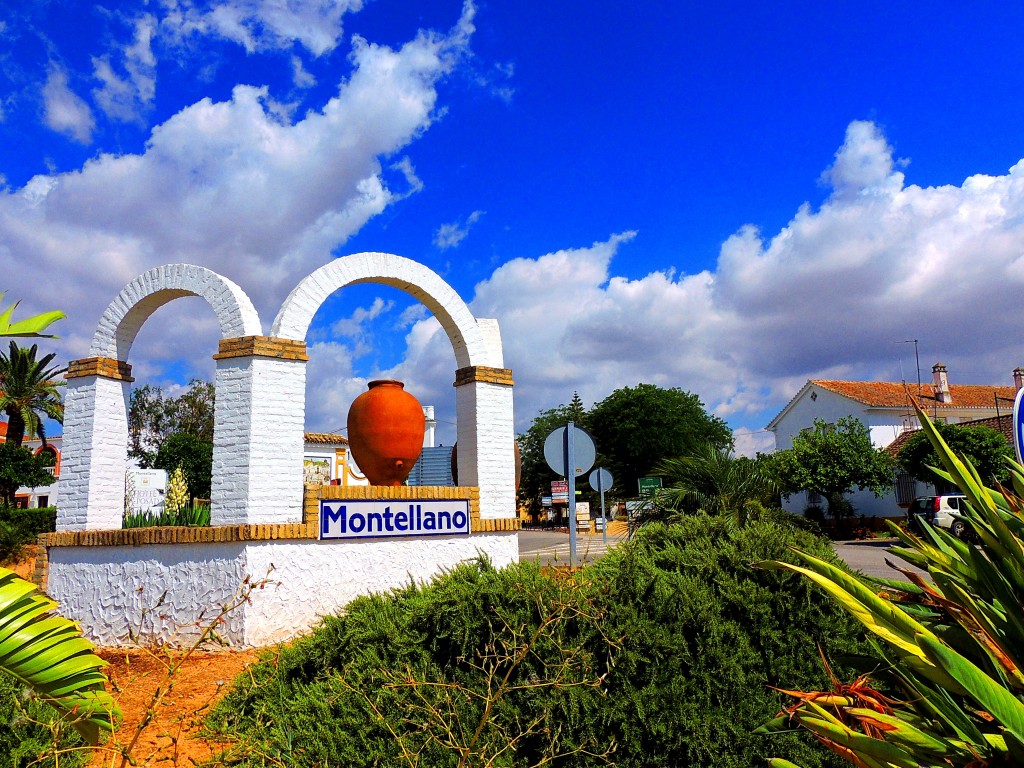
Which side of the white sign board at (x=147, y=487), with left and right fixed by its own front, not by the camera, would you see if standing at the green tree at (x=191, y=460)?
back

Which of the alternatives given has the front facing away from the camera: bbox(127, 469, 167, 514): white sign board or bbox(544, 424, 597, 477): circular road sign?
the circular road sign

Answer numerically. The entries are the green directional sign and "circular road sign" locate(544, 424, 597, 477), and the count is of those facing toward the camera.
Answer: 1

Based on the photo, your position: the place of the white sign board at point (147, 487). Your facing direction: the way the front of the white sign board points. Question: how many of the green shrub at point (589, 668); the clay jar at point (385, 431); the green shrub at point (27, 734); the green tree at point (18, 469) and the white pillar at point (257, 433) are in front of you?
4

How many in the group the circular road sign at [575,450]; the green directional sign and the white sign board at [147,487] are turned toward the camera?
2

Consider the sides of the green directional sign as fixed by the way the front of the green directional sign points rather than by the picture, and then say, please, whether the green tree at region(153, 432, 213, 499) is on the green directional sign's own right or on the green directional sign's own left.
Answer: on the green directional sign's own right

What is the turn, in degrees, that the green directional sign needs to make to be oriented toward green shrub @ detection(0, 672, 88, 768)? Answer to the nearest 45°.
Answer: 0° — it already faces it

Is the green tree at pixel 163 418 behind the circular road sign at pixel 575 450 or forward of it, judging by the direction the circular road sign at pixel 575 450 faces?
forward

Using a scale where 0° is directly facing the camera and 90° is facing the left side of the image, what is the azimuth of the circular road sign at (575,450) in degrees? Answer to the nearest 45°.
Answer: approximately 180°

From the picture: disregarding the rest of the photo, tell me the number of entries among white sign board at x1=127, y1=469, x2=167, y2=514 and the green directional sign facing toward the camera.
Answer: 2

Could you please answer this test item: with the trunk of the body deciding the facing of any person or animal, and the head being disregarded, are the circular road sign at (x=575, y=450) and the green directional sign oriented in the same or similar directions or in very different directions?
very different directions

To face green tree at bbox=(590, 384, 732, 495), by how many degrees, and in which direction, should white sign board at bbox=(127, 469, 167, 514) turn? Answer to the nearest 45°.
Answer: approximately 135° to its left

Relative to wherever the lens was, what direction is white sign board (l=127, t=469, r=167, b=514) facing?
facing the viewer

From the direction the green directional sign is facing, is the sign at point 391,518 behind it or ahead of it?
ahead

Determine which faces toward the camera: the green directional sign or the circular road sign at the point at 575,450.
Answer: the green directional sign

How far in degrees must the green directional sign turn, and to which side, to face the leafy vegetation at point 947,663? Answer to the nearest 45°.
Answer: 0° — it already faces it

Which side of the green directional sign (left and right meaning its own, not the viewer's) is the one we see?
front

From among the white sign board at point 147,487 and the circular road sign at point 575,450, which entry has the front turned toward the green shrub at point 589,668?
the white sign board

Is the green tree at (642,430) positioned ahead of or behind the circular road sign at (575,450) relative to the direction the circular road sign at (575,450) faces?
ahead

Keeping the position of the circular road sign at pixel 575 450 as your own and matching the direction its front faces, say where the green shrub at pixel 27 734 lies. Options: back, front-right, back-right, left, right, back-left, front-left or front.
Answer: back-left
